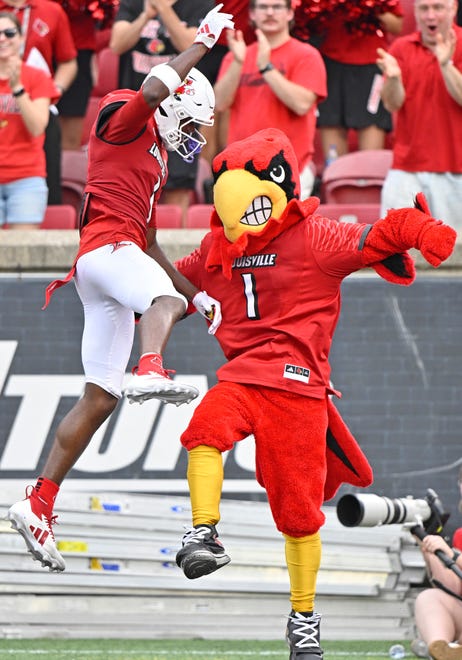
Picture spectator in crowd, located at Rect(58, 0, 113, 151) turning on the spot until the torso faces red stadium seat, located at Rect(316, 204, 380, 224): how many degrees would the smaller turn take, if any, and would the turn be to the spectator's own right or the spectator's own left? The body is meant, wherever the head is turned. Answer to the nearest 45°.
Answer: approximately 45° to the spectator's own left

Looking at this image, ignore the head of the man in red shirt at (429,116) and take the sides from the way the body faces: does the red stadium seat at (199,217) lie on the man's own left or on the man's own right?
on the man's own right

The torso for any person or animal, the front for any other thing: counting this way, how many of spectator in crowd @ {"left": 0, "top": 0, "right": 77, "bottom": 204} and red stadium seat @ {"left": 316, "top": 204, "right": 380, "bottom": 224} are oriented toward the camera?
2
